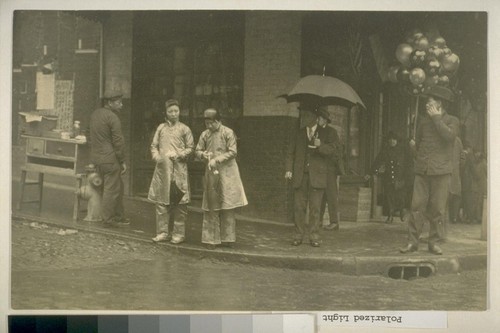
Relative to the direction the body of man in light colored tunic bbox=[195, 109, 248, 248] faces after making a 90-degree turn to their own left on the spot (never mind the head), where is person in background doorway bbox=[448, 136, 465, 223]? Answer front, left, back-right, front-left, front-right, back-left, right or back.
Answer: front-left

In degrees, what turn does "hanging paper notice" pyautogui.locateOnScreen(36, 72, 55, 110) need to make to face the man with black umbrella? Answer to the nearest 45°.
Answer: approximately 90° to its left

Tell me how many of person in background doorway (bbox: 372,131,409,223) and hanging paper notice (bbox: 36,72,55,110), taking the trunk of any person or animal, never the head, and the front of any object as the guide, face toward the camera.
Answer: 2

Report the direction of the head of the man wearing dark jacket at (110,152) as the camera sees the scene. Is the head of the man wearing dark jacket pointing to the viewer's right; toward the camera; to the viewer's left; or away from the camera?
to the viewer's right

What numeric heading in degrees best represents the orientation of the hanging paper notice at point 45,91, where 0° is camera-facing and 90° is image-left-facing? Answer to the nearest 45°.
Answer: approximately 0°

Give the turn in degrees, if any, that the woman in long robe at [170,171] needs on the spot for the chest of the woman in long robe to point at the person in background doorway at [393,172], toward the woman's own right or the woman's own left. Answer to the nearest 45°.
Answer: approximately 90° to the woman's own left

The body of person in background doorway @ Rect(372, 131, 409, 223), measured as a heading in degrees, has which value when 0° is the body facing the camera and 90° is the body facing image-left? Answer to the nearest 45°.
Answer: approximately 0°
